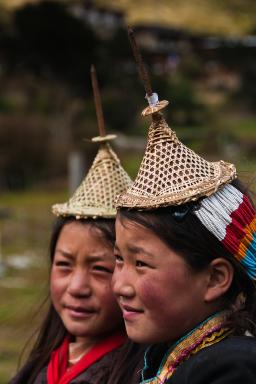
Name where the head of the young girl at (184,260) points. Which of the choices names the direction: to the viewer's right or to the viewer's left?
to the viewer's left

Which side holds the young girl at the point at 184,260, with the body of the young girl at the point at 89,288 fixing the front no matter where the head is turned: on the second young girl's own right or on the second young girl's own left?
on the second young girl's own left

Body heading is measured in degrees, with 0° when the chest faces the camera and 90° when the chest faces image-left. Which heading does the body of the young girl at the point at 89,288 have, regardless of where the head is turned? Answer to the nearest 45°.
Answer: approximately 45°

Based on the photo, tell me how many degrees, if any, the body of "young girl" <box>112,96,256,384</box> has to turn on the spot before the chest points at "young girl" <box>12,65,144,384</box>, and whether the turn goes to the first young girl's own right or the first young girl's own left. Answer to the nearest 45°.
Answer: approximately 90° to the first young girl's own right

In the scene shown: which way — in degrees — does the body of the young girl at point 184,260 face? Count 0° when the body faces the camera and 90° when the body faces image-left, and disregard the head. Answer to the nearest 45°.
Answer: approximately 45°
